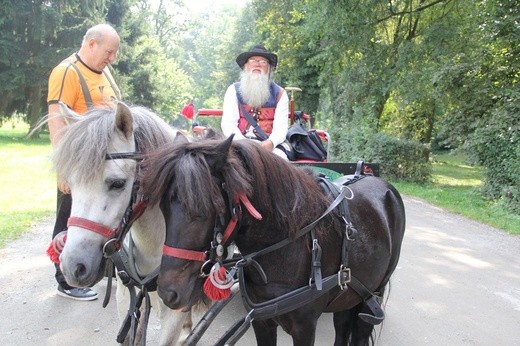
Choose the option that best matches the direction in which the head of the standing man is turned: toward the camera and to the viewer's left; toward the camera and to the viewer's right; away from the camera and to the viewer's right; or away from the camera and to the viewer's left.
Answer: toward the camera and to the viewer's right

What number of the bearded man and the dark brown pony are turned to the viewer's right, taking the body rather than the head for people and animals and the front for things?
0

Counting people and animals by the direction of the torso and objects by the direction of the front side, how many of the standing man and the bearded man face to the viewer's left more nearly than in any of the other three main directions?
0

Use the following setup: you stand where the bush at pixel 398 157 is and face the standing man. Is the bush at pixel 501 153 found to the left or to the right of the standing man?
left

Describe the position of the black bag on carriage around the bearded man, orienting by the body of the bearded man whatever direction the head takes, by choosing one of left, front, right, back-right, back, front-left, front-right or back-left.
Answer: left

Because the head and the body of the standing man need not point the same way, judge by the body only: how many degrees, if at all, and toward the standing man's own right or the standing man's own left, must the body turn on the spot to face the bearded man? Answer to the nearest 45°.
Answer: approximately 45° to the standing man's own left

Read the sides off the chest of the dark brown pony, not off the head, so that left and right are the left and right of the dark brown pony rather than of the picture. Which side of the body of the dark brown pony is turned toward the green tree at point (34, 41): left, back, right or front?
right

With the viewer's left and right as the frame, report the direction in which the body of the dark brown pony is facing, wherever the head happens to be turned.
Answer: facing the viewer and to the left of the viewer

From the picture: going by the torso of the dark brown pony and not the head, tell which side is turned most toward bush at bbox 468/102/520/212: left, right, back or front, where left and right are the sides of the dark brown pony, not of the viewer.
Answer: back

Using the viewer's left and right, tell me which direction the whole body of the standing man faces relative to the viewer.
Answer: facing the viewer and to the right of the viewer

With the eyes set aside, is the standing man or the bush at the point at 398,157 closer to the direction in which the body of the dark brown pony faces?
the standing man

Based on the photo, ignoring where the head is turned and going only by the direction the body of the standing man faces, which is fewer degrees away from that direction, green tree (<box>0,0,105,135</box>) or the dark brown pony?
the dark brown pony
